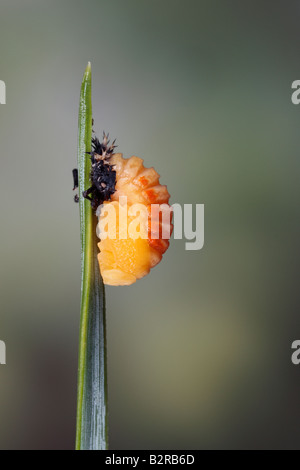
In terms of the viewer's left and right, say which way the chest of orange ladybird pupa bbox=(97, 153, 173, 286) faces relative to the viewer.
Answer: facing to the left of the viewer
